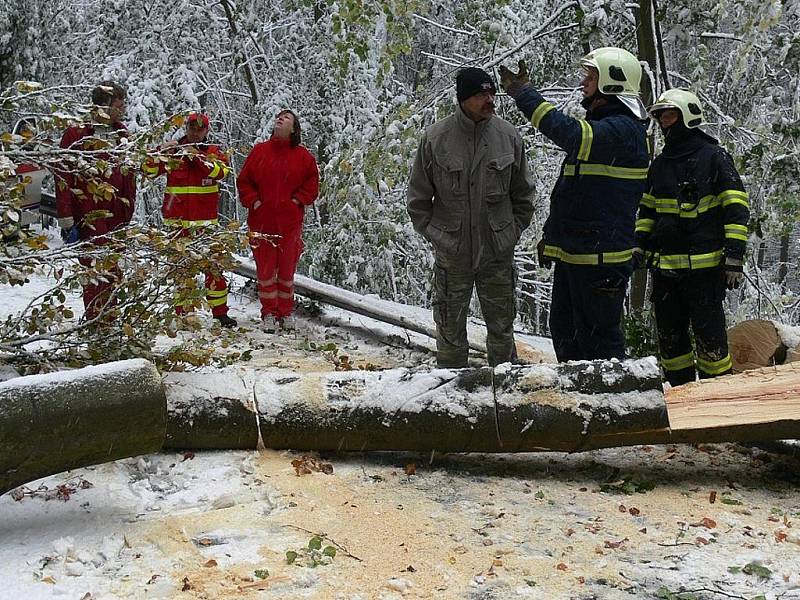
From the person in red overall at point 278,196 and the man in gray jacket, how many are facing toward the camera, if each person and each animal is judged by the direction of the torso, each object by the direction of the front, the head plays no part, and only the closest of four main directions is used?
2

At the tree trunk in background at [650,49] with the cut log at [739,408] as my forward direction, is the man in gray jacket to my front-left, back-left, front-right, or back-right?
front-right

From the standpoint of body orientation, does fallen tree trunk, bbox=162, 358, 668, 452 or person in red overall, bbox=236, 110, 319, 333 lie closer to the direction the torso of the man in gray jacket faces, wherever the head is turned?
the fallen tree trunk

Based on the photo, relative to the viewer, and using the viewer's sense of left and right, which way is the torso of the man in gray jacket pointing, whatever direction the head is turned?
facing the viewer

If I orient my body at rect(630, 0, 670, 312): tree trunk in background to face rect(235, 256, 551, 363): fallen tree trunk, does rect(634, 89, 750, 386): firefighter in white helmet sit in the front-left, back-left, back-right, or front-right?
front-left

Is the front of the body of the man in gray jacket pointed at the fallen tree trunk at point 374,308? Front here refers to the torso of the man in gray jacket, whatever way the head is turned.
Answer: no

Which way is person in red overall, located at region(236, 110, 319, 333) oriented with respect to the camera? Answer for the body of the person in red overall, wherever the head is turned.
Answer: toward the camera

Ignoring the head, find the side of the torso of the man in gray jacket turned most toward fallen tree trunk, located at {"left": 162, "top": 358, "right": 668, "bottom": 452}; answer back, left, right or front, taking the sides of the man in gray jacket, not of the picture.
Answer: front

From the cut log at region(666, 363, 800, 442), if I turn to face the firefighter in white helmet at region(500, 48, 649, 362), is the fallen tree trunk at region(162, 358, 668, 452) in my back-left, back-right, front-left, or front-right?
front-left

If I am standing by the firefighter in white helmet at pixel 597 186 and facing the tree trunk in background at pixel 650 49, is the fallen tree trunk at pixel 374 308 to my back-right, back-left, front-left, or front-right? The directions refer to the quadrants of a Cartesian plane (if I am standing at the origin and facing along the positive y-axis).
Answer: front-left

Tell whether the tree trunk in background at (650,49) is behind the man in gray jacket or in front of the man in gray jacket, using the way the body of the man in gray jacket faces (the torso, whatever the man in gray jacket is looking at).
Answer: behind

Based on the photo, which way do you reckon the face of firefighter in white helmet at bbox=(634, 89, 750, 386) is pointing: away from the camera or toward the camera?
toward the camera

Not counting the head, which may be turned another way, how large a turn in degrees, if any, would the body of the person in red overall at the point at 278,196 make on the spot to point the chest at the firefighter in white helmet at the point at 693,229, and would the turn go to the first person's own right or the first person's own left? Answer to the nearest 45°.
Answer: approximately 45° to the first person's own left

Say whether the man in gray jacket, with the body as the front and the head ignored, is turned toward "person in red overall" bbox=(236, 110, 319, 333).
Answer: no

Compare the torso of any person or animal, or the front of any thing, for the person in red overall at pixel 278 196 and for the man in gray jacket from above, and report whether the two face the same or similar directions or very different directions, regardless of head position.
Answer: same or similar directions

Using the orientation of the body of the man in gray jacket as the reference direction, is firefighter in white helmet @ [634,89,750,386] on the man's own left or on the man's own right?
on the man's own left
